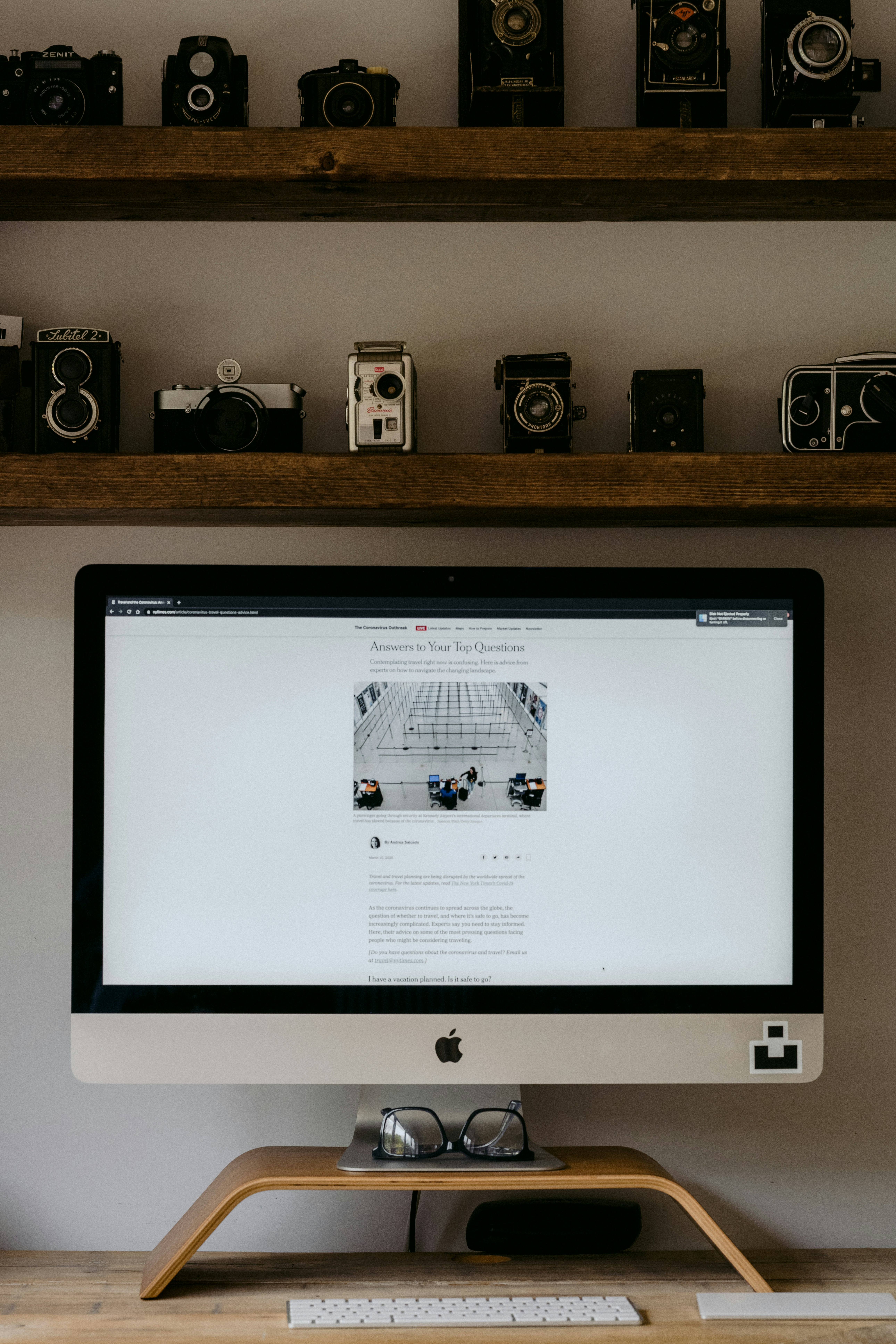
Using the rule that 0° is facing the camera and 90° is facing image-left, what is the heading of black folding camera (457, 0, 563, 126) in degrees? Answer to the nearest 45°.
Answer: approximately 0°
